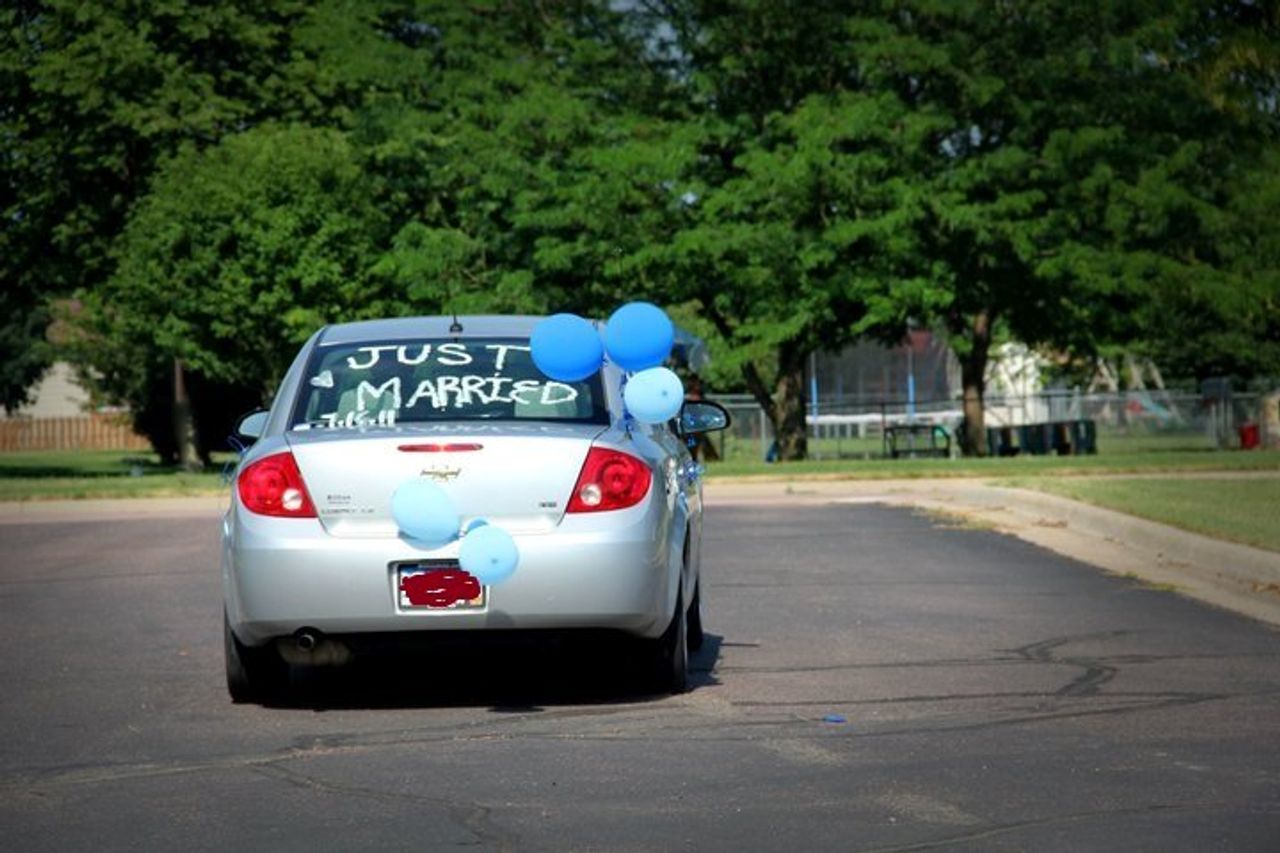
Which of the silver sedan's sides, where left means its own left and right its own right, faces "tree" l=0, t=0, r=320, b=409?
front

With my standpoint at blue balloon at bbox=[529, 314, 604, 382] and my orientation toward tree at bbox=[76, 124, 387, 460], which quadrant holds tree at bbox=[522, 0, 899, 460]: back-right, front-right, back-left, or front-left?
front-right

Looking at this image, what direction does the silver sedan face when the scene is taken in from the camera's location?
facing away from the viewer

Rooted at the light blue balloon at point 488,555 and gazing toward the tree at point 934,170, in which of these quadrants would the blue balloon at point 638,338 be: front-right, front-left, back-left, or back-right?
front-right

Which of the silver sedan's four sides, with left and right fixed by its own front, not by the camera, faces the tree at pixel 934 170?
front
